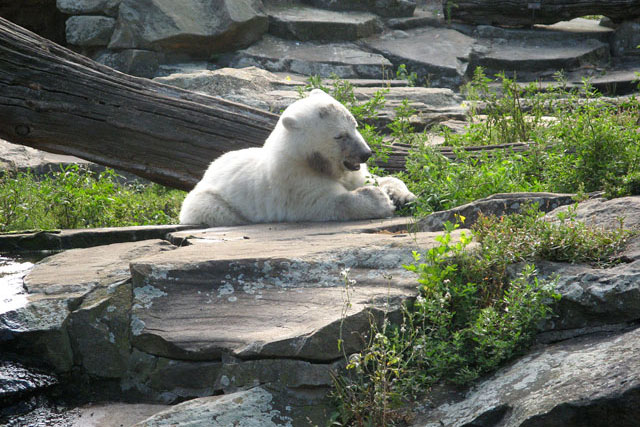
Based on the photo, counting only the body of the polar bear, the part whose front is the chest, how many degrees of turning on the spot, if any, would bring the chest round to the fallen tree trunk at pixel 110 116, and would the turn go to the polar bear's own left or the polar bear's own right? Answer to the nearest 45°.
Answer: approximately 135° to the polar bear's own left

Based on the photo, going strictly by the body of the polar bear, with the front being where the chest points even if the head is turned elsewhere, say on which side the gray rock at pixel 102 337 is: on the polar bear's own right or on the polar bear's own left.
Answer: on the polar bear's own right

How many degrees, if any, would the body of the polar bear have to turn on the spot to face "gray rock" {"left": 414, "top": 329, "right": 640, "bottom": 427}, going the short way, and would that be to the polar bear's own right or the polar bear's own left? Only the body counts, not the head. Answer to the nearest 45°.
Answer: approximately 90° to the polar bear's own right

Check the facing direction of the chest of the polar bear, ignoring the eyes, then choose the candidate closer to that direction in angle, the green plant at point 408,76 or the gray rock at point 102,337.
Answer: the green plant

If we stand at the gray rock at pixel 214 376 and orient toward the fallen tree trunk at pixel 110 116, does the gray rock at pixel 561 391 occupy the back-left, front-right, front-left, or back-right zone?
back-right

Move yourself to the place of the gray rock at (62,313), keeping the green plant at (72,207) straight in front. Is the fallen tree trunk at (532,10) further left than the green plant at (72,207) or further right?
right

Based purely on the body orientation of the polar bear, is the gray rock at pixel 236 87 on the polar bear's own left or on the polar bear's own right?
on the polar bear's own left

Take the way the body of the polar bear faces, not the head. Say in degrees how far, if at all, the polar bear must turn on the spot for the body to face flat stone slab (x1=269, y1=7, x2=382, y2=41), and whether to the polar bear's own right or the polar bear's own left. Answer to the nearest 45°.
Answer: approximately 90° to the polar bear's own left

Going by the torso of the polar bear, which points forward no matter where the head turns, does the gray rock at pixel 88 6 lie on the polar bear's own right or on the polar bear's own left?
on the polar bear's own left

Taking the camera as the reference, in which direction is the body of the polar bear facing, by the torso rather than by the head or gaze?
to the viewer's right

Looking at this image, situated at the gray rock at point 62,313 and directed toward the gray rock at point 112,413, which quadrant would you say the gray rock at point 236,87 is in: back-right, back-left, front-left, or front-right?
back-left
